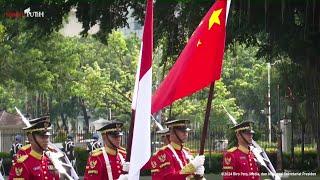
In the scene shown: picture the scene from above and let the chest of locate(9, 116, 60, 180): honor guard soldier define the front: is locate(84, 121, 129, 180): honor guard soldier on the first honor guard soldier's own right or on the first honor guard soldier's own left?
on the first honor guard soldier's own left

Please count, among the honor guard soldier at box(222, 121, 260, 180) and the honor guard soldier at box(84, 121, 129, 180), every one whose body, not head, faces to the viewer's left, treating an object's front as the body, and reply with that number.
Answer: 0

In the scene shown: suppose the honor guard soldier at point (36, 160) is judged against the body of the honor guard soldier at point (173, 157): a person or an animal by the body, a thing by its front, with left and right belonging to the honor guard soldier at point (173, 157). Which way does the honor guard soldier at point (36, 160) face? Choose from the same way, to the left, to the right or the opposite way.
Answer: the same way

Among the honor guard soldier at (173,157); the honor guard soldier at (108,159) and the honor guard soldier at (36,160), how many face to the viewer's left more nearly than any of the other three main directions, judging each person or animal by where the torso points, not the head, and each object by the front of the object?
0

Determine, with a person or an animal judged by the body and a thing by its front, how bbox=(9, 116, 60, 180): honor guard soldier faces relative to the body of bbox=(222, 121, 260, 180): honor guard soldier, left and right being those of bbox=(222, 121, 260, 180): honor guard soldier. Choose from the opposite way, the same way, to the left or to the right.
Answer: the same way

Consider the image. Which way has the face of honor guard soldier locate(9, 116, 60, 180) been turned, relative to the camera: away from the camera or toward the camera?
toward the camera

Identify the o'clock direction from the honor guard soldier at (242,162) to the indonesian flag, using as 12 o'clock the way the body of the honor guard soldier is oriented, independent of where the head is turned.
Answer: The indonesian flag is roughly at 4 o'clock from the honor guard soldier.

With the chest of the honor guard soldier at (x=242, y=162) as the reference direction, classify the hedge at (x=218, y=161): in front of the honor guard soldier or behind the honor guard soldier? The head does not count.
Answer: behind

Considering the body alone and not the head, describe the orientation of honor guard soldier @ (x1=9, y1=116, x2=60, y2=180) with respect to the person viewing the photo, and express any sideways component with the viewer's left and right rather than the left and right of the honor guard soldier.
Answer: facing the viewer and to the right of the viewer

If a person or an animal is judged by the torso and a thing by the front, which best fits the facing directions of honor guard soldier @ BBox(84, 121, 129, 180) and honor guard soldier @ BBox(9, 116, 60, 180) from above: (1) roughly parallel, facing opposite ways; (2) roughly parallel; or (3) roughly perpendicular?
roughly parallel

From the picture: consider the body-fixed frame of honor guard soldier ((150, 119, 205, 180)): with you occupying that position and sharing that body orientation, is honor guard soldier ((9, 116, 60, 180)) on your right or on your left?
on your right

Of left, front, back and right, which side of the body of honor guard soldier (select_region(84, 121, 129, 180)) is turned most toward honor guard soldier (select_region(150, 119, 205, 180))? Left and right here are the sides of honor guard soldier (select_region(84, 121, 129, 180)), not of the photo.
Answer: left

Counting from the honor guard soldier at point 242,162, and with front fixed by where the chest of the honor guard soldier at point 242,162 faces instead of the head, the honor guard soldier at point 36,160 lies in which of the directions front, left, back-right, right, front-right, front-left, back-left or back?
right

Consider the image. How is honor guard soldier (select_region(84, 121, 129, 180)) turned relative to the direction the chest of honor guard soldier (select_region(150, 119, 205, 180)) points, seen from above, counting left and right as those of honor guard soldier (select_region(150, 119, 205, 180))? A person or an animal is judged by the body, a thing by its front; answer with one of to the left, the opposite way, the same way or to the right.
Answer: the same way
